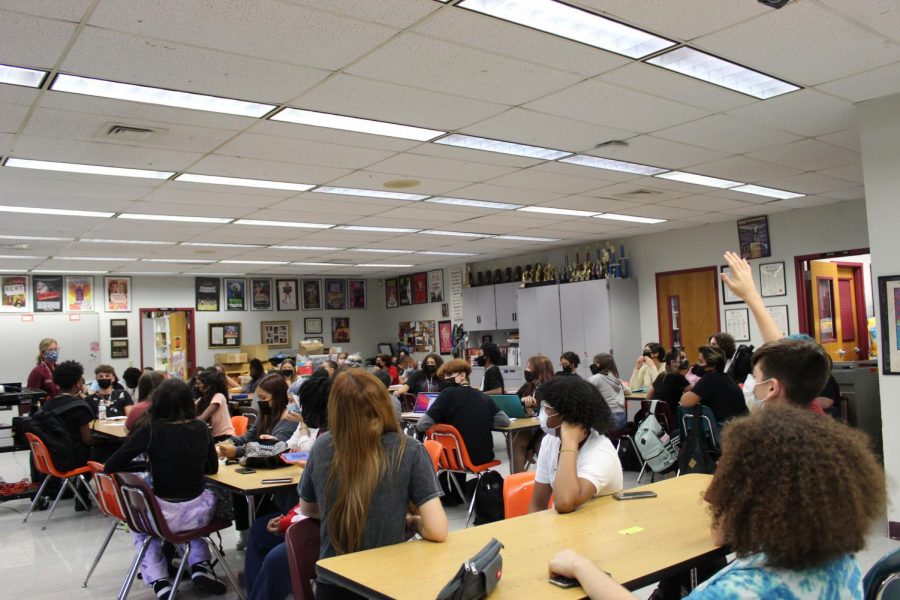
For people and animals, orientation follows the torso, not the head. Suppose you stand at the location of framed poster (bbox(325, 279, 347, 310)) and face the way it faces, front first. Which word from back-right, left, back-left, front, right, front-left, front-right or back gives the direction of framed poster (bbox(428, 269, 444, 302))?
front-left

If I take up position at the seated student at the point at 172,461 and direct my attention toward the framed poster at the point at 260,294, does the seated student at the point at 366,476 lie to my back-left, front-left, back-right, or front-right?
back-right

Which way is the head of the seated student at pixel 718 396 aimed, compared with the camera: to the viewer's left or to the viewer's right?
to the viewer's left

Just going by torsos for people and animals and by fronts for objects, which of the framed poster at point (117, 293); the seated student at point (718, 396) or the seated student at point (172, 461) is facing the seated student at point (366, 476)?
the framed poster

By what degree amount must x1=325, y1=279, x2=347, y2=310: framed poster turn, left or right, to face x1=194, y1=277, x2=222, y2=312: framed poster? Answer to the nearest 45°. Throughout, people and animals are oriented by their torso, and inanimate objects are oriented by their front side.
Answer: approximately 45° to its right

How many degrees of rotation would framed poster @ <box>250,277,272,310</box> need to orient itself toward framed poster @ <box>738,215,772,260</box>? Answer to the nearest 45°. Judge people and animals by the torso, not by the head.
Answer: approximately 45° to its left

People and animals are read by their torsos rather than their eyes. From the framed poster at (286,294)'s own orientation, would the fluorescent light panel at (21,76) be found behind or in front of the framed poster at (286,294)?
in front

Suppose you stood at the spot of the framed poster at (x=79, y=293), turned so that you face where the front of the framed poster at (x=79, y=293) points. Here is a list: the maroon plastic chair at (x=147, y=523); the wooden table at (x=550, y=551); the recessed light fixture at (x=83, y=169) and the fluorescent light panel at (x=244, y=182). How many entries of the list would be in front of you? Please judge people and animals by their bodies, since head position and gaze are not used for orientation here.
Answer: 4

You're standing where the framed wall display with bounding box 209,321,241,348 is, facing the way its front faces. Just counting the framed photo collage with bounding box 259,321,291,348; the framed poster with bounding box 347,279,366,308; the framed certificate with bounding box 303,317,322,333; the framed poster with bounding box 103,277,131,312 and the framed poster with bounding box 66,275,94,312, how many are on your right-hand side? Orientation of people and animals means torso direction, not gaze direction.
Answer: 2

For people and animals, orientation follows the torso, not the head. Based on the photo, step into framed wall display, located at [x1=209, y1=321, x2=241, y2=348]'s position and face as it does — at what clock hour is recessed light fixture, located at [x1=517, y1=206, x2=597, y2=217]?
The recessed light fixture is roughly at 11 o'clock from the framed wall display.

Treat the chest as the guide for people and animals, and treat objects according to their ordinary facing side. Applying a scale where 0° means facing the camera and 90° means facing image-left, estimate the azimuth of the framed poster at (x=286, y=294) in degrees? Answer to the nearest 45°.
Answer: approximately 0°

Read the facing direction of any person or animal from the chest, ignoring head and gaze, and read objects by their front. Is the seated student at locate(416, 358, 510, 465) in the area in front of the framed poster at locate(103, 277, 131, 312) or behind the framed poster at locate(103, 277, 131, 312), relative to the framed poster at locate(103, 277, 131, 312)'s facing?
in front

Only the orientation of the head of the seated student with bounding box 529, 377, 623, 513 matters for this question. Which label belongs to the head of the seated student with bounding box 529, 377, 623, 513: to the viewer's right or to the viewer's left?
to the viewer's left

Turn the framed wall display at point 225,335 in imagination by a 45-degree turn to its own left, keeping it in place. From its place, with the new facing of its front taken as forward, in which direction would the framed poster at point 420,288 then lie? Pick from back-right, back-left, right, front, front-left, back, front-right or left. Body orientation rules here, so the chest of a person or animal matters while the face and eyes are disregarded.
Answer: front-left

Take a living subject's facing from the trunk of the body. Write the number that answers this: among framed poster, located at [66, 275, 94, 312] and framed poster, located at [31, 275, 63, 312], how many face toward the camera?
2
